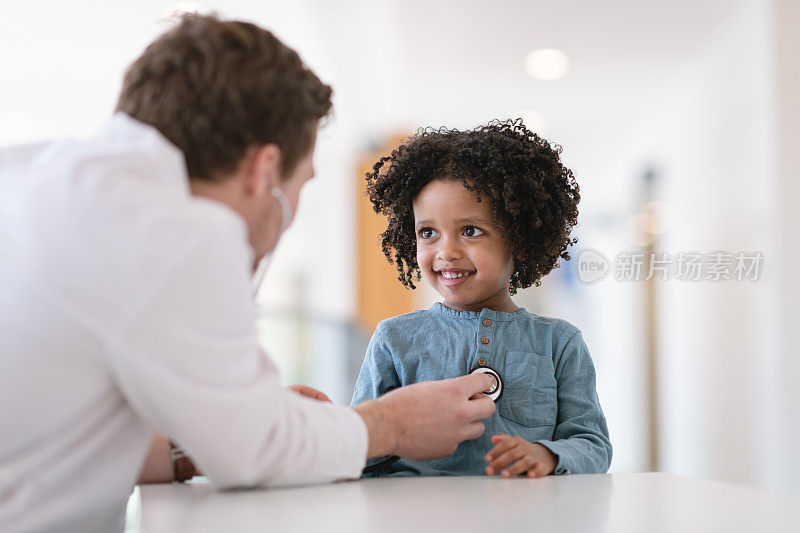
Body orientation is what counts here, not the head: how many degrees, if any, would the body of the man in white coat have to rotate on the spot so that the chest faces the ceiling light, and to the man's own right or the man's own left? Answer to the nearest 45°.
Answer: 0° — they already face it

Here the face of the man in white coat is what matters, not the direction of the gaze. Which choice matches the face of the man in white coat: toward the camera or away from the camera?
away from the camera

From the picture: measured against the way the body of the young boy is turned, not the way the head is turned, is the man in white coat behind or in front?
in front

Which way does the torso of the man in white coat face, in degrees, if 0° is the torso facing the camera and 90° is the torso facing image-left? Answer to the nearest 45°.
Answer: approximately 225°

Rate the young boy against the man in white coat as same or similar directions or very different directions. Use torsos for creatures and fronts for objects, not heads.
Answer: very different directions

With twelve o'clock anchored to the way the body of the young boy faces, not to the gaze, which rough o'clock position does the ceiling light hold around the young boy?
The ceiling light is roughly at 6 o'clock from the young boy.

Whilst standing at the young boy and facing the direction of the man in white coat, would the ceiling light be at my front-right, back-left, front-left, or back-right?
back-right

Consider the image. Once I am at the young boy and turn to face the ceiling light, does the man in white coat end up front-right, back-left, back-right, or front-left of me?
back-left

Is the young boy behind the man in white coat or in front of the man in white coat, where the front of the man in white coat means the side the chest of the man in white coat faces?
in front

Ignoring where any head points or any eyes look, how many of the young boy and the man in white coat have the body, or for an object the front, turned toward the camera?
1
